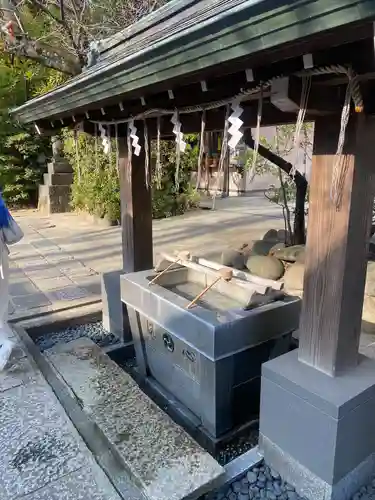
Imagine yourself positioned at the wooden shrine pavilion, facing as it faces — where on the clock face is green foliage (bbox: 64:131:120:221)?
The green foliage is roughly at 4 o'clock from the wooden shrine pavilion.

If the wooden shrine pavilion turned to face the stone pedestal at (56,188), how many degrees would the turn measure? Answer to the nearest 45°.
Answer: approximately 90° to its right

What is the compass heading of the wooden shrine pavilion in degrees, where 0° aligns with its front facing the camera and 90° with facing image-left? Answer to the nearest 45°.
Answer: approximately 45°
